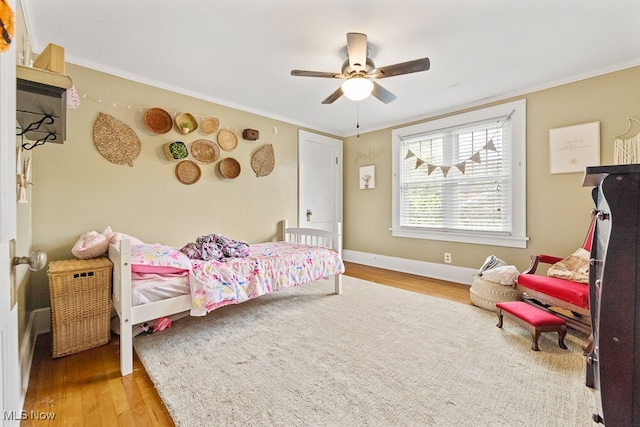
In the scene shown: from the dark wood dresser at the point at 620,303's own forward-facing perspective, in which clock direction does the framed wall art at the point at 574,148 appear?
The framed wall art is roughly at 3 o'clock from the dark wood dresser.

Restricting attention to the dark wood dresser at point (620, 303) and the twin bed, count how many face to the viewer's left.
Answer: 1

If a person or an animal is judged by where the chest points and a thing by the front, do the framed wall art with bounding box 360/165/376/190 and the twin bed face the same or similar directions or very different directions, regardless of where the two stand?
very different directions

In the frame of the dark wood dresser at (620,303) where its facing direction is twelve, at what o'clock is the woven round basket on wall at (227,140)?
The woven round basket on wall is roughly at 12 o'clock from the dark wood dresser.

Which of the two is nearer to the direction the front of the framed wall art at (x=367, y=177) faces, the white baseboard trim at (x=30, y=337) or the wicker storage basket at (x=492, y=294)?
the white baseboard trim

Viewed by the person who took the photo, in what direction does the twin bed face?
facing away from the viewer and to the right of the viewer

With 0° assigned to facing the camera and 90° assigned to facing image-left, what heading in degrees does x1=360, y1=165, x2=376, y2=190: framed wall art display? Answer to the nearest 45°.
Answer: approximately 45°

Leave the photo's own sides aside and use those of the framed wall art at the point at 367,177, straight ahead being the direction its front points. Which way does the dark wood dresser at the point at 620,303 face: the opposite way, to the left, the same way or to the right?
to the right

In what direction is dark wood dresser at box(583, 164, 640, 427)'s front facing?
to the viewer's left

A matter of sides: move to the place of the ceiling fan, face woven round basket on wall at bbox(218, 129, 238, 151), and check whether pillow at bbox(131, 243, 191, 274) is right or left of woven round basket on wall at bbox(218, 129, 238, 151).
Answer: left

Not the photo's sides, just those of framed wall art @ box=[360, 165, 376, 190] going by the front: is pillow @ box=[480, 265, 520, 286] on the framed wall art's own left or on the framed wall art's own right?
on the framed wall art's own left

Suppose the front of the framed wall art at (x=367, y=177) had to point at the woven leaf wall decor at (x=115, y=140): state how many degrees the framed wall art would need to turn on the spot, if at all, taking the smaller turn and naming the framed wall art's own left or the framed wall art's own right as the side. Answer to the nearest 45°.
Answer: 0° — it already faces it

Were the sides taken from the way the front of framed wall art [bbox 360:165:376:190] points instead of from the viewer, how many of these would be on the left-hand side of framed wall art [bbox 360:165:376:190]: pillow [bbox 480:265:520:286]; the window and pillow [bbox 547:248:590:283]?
3
